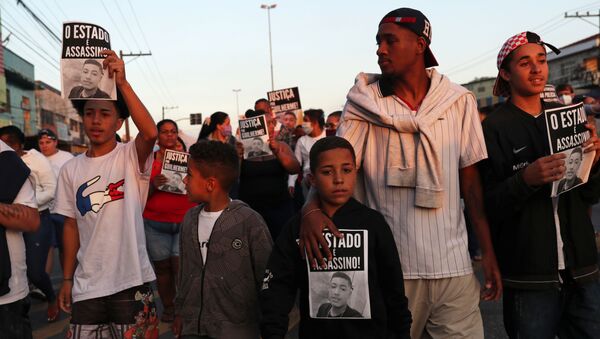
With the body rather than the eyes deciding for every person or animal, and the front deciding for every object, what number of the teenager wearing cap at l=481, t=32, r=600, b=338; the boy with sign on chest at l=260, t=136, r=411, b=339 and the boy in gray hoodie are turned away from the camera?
0

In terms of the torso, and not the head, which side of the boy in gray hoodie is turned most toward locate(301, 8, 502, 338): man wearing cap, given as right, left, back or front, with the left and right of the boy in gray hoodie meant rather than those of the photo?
left

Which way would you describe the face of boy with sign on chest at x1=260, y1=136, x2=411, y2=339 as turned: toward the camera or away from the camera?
toward the camera

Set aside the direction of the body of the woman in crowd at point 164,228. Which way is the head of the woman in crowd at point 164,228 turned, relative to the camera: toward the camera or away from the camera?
toward the camera

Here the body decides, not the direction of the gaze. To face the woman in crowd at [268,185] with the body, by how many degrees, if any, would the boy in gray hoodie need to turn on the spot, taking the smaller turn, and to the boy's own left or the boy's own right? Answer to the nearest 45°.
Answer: approximately 135° to the boy's own right

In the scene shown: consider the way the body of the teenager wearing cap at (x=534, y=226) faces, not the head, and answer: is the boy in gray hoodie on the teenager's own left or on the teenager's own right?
on the teenager's own right

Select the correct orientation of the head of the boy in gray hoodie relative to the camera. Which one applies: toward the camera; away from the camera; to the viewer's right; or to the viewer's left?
to the viewer's left

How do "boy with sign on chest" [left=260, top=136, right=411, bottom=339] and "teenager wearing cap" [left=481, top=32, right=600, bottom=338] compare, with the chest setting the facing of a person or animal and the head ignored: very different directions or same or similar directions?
same or similar directions

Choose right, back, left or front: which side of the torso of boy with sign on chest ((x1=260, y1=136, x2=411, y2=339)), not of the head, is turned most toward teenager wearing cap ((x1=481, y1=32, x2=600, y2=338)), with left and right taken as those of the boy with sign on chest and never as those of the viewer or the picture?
left

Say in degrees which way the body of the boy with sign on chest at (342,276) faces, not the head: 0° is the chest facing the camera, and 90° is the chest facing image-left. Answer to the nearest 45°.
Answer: approximately 0°

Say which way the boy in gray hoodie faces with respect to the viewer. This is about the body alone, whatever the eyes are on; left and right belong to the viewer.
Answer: facing the viewer and to the left of the viewer

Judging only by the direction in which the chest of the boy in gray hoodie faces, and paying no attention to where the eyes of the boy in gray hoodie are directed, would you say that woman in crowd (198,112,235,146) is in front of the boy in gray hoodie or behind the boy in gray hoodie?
behind

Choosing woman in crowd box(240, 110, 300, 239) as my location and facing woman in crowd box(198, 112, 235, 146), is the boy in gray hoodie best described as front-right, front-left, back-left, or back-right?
back-left
